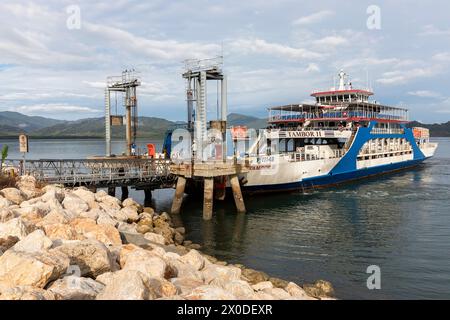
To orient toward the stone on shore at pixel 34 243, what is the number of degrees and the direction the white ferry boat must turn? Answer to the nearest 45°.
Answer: approximately 45° to its left

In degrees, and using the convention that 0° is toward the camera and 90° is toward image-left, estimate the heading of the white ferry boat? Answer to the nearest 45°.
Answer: approximately 45°

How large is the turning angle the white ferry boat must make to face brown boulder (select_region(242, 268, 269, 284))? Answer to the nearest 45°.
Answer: approximately 45° to its left

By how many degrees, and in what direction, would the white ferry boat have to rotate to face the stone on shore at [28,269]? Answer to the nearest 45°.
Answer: approximately 45° to its left
